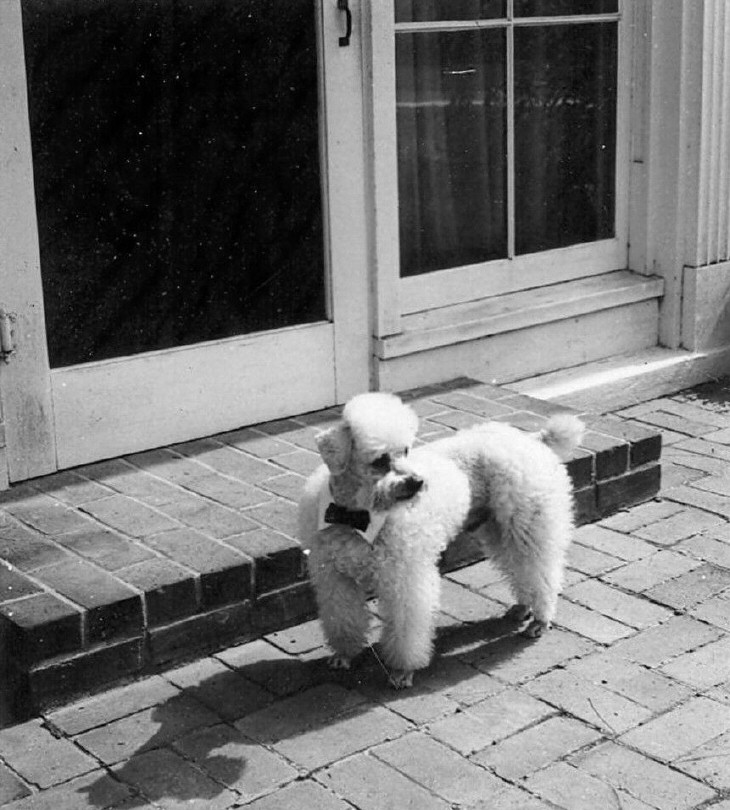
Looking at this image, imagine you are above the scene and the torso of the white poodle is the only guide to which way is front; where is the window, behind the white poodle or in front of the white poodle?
behind

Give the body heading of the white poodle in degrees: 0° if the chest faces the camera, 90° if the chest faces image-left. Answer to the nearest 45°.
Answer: approximately 45°

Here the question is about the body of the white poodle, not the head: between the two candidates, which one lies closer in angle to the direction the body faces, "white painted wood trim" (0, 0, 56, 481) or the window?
the white painted wood trim
